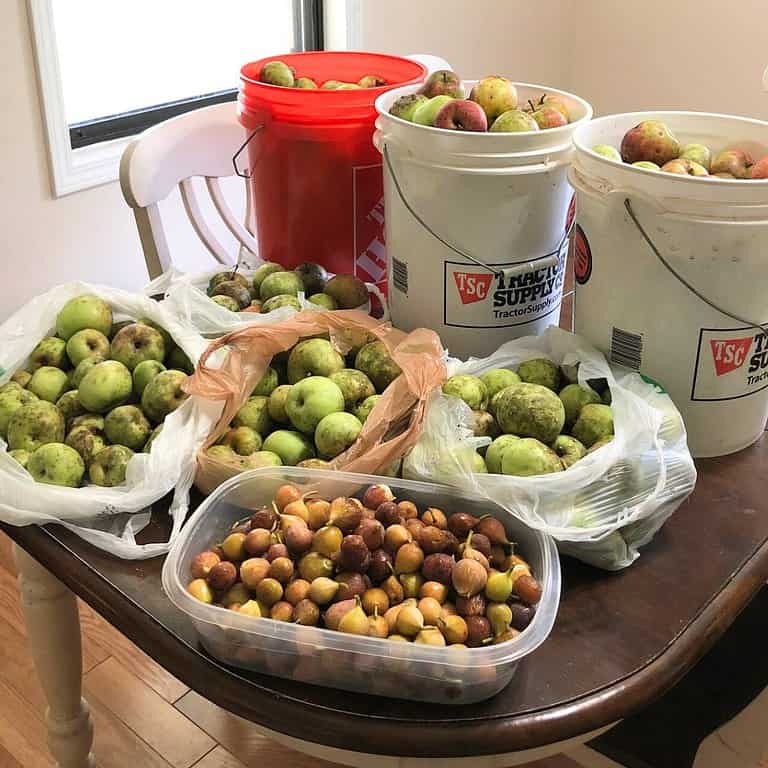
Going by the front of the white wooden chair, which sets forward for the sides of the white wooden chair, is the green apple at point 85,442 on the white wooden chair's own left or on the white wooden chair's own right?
on the white wooden chair's own right

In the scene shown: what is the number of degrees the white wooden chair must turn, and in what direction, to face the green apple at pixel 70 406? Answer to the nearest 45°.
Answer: approximately 45° to its right

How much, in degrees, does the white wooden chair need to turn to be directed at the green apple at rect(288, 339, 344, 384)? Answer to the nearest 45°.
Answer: approximately 45° to its right

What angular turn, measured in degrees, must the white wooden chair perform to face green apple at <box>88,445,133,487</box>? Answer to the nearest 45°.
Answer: approximately 45° to its right

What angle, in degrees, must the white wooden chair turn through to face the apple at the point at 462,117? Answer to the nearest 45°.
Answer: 0° — it already faces it

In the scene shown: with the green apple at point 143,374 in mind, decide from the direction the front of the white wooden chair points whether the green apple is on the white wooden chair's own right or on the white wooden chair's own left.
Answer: on the white wooden chair's own right

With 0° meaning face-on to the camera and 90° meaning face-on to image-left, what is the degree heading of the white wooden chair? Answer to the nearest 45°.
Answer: approximately 315°

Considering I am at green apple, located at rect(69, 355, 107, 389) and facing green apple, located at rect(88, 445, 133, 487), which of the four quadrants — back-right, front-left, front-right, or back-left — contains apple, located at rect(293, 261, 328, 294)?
back-left

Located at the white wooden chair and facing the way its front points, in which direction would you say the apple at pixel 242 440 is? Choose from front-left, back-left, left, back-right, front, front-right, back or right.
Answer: front-right
